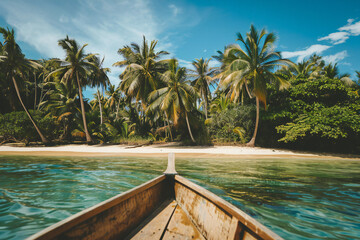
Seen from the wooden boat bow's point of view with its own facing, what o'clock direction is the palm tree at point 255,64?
The palm tree is roughly at 1 o'clock from the wooden boat bow.

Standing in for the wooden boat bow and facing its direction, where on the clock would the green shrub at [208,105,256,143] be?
The green shrub is roughly at 1 o'clock from the wooden boat bow.

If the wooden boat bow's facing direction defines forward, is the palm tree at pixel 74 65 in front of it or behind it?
in front

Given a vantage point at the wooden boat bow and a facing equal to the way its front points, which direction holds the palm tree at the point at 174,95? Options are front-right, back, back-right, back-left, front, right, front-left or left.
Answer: front

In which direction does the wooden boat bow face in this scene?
away from the camera

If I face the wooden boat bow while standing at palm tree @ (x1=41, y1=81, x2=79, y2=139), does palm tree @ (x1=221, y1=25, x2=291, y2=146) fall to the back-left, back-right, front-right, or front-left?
front-left

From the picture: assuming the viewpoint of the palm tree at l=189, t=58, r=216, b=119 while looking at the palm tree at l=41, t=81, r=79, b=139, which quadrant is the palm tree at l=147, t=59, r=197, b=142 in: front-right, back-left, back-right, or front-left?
front-left

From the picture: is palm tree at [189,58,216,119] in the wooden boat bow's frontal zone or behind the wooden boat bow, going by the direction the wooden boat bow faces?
frontal zone

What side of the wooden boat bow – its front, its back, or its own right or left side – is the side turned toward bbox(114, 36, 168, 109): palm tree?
front
